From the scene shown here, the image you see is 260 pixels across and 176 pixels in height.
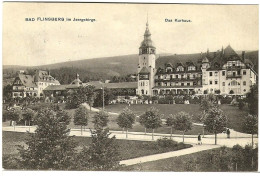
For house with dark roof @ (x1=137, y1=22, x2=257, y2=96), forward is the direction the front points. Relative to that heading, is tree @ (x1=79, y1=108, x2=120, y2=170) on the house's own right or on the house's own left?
on the house's own right

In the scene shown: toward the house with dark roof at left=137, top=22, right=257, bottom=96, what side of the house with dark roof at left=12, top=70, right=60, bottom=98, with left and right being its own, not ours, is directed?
left

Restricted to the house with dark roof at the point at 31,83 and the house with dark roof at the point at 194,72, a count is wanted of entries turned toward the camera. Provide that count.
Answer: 2

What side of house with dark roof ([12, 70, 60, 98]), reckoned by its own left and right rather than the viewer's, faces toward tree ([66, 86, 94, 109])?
left

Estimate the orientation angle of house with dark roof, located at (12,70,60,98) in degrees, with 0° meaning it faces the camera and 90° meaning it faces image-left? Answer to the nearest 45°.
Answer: approximately 0°

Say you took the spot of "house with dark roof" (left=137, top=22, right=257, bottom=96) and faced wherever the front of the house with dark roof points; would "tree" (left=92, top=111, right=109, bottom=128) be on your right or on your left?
on your right

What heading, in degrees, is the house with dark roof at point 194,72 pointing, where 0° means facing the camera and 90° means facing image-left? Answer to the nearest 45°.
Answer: approximately 0°

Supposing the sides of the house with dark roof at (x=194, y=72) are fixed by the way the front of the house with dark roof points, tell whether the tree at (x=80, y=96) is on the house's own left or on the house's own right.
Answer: on the house's own right
